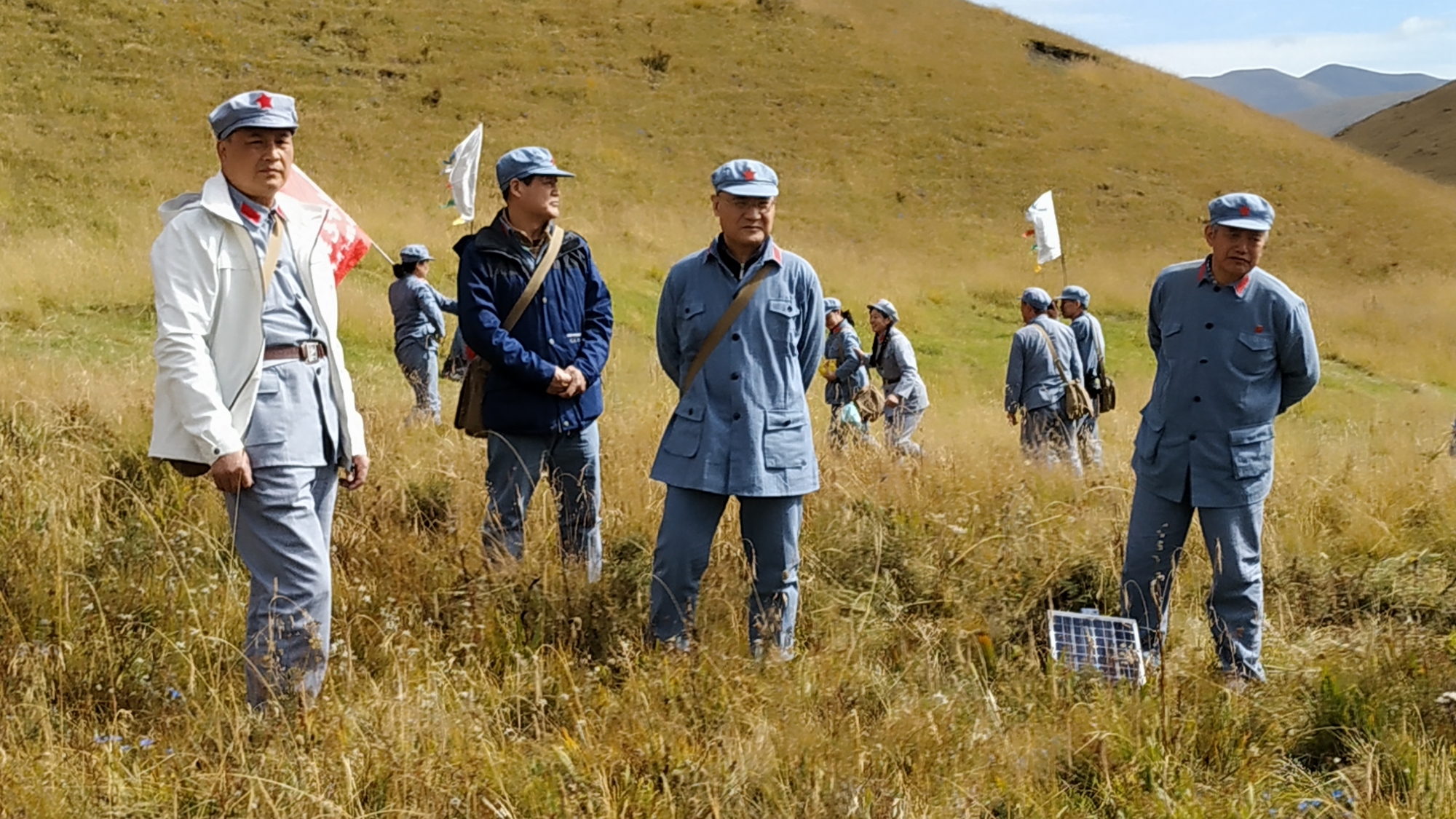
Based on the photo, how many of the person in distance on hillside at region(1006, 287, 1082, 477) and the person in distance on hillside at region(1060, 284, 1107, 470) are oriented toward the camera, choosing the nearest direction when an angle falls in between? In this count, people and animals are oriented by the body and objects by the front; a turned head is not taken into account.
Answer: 0

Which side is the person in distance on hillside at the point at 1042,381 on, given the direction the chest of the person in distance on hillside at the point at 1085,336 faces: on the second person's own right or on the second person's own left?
on the second person's own left

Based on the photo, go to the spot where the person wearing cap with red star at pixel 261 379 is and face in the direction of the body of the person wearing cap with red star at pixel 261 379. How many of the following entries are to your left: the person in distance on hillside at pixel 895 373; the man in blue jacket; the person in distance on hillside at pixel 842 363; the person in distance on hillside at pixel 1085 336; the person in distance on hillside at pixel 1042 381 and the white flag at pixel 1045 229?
6

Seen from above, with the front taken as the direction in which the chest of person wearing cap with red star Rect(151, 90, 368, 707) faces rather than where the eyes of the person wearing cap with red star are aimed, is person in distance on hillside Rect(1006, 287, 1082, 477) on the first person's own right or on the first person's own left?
on the first person's own left

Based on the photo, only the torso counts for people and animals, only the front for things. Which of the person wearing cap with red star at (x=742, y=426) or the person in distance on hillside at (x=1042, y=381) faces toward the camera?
the person wearing cap with red star

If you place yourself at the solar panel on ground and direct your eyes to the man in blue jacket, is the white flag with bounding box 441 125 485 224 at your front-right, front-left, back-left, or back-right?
front-right

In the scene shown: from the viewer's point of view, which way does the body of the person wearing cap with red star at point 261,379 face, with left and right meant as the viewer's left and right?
facing the viewer and to the right of the viewer

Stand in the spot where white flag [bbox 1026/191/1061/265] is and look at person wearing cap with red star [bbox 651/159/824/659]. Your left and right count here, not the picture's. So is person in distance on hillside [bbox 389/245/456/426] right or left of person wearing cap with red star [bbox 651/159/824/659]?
right

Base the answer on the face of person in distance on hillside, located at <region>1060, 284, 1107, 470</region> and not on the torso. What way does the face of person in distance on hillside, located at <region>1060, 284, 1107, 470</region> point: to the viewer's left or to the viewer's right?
to the viewer's left

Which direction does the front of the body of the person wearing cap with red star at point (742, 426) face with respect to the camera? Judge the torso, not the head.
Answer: toward the camera

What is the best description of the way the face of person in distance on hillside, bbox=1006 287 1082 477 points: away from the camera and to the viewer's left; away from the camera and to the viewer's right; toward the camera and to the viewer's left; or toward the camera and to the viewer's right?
away from the camera and to the viewer's left
